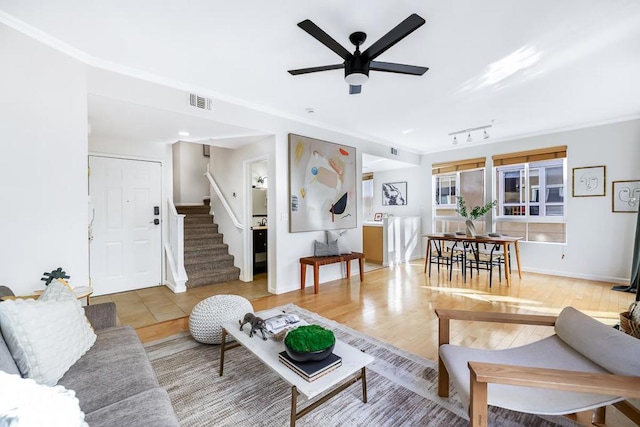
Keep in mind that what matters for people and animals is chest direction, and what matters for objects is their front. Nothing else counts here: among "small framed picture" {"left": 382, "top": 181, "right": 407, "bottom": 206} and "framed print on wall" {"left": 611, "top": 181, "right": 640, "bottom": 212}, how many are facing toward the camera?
2

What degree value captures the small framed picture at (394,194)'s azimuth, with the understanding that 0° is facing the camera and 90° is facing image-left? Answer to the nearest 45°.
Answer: approximately 0°

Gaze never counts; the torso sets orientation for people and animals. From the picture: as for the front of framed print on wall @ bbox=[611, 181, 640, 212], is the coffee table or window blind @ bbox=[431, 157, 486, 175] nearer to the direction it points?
the coffee table

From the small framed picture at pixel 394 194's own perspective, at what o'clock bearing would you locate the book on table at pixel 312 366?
The book on table is roughly at 12 o'clock from the small framed picture.

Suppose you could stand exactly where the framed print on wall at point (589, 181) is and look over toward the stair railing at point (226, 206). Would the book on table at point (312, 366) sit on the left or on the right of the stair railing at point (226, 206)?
left

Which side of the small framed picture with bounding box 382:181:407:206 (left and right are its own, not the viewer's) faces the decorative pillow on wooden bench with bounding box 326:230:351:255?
front

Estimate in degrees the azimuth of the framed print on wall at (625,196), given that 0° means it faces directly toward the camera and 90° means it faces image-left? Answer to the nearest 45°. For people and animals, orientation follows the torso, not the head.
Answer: approximately 0°

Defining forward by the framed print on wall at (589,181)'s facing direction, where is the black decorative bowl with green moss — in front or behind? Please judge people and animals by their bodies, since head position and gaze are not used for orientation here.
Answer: in front

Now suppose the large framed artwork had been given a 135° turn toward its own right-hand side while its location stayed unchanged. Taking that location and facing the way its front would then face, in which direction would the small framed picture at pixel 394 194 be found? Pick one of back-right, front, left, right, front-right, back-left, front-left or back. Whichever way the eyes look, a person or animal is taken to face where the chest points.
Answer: back-right

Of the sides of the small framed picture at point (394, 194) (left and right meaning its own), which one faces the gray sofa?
front

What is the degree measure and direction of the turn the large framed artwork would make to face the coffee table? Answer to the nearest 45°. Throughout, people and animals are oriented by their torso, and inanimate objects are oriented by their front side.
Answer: approximately 45° to its right

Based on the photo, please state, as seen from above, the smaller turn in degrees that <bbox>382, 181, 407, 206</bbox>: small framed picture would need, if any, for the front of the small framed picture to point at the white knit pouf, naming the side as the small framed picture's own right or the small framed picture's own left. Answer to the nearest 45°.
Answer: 0° — it already faces it

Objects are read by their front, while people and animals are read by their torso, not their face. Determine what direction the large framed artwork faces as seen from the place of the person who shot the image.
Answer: facing the viewer and to the right of the viewer

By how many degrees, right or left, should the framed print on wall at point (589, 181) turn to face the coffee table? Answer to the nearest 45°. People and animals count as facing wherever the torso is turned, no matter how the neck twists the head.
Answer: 0° — it already faces it

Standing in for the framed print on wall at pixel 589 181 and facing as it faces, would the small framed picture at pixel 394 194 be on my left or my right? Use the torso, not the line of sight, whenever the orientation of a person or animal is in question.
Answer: on my right

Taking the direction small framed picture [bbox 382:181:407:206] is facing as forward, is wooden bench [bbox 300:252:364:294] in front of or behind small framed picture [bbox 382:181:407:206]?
in front
